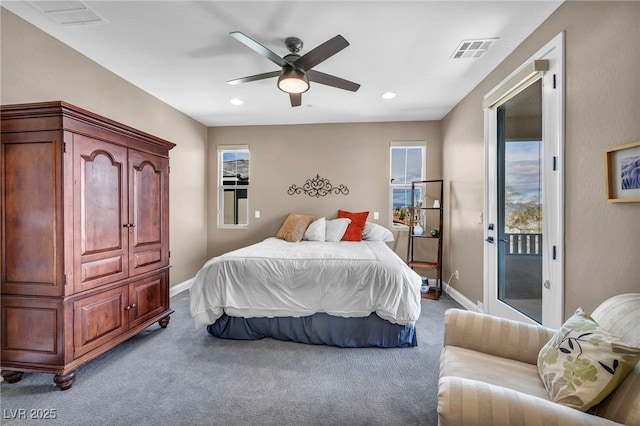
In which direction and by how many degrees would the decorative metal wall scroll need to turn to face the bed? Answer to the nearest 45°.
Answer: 0° — it already faces it

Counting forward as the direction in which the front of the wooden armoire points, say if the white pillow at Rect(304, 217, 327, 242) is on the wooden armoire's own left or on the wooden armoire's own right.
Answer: on the wooden armoire's own left

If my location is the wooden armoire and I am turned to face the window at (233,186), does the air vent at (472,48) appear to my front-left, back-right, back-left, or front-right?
front-right

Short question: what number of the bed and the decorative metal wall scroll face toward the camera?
2

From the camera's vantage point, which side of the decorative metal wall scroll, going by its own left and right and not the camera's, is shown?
front

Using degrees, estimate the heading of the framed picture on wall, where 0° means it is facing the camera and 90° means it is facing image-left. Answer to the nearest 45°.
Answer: approximately 45°

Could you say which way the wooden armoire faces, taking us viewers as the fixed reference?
facing the viewer and to the right of the viewer

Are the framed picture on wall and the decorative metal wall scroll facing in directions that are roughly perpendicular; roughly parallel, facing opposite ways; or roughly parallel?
roughly perpendicular

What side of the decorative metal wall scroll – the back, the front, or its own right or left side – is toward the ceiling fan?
front

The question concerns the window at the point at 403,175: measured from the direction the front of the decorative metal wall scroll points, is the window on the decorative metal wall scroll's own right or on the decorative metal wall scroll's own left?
on the decorative metal wall scroll's own left

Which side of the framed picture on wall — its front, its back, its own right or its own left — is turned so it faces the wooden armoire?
front

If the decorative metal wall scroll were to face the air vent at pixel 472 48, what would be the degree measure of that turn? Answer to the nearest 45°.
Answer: approximately 45° to its left

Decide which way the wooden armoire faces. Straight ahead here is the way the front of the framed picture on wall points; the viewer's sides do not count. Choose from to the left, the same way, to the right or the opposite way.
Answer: the opposite way

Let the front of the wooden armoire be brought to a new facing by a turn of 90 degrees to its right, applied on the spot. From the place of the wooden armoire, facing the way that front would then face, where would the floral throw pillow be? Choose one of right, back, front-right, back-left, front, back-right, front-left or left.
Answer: left

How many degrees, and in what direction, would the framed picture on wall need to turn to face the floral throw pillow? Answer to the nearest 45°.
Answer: approximately 45° to its left

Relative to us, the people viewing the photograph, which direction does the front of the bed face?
facing the viewer

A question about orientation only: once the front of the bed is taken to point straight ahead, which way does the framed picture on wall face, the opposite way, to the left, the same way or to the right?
to the right
